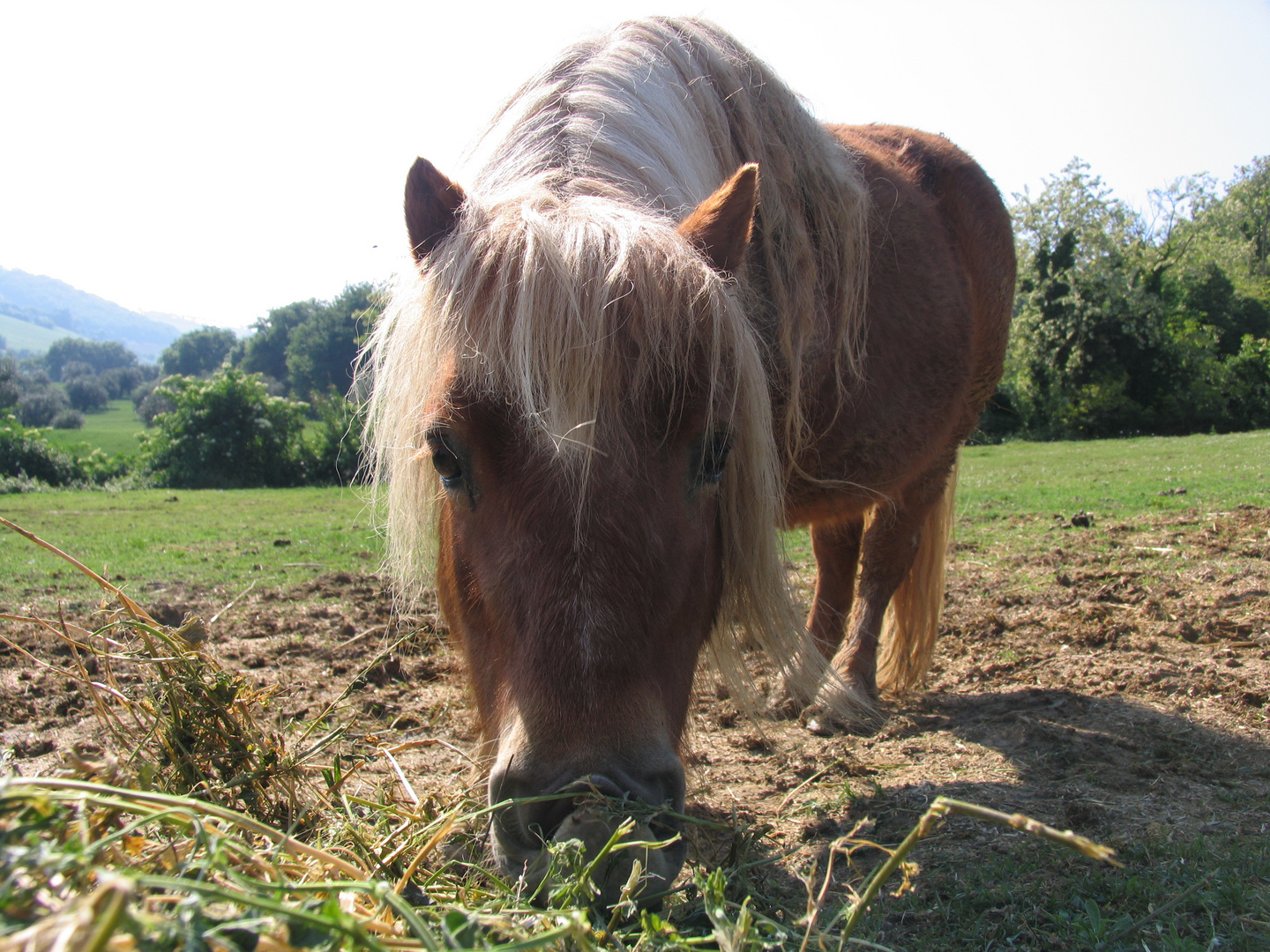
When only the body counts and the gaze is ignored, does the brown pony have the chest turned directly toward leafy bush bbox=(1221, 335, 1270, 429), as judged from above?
no

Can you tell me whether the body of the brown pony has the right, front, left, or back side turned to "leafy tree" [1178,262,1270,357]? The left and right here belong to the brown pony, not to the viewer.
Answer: back

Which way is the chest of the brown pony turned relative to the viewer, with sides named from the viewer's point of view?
facing the viewer and to the left of the viewer

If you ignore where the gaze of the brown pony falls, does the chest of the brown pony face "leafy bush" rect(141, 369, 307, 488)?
no

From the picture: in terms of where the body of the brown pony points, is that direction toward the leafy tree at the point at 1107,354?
no

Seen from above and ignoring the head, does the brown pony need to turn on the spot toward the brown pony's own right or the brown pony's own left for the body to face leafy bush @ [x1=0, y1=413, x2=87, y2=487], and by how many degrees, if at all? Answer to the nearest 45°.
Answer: approximately 90° to the brown pony's own right
